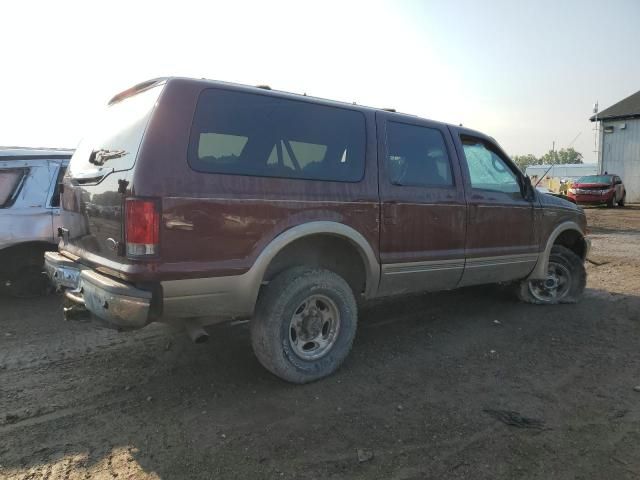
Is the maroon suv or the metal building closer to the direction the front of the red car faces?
the maroon suv

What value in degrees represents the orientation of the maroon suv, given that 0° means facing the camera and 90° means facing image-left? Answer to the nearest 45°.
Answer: approximately 225°

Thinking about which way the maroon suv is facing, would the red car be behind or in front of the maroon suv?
in front

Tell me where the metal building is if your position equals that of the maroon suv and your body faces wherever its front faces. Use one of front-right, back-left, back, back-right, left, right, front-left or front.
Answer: front

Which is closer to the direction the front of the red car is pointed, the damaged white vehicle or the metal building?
the damaged white vehicle

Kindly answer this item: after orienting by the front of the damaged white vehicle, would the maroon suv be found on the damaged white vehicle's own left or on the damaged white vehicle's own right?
on the damaged white vehicle's own left

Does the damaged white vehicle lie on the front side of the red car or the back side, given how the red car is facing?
on the front side
